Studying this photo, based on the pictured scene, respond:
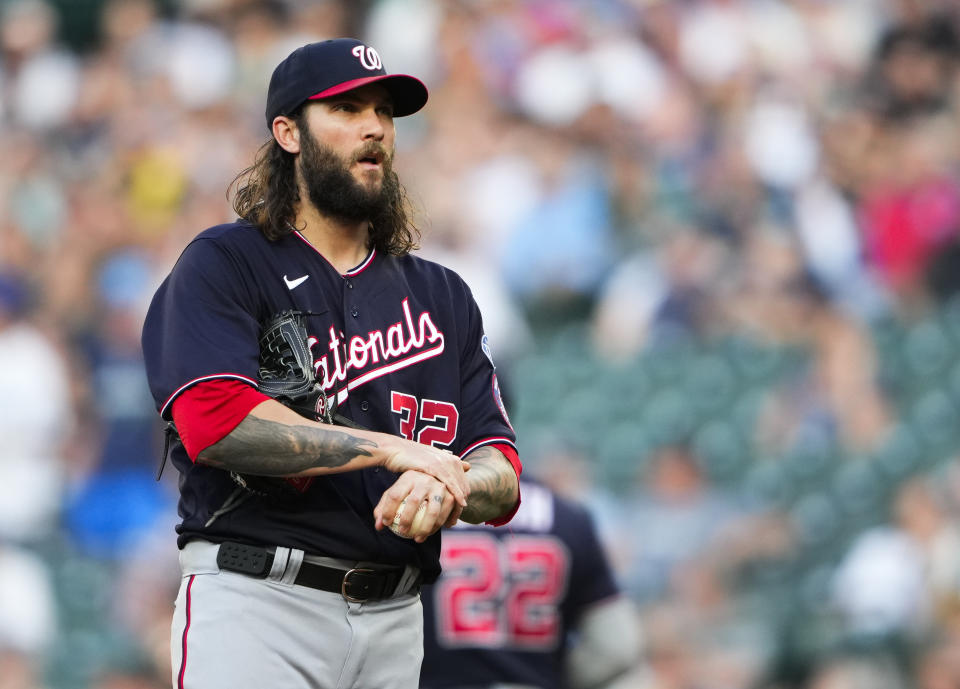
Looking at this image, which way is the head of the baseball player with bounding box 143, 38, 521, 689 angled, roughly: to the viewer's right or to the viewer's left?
to the viewer's right
